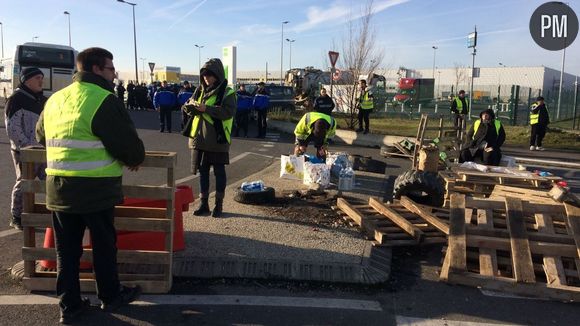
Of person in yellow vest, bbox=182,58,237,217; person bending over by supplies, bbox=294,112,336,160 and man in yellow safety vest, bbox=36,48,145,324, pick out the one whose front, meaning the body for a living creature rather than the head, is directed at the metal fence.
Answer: the man in yellow safety vest

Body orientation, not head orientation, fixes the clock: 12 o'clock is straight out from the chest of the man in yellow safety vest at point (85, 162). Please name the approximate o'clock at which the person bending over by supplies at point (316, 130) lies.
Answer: The person bending over by supplies is roughly at 12 o'clock from the man in yellow safety vest.

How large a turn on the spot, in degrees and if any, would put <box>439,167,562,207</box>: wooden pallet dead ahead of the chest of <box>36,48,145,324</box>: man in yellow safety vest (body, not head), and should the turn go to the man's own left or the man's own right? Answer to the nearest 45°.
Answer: approximately 45° to the man's own right

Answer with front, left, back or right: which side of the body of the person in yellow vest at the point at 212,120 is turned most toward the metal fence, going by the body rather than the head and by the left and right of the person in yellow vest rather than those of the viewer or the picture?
back

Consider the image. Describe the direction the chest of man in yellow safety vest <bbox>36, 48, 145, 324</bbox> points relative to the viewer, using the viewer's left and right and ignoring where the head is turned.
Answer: facing away from the viewer and to the right of the viewer

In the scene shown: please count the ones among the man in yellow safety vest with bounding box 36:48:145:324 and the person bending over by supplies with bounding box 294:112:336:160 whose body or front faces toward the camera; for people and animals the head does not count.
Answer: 1

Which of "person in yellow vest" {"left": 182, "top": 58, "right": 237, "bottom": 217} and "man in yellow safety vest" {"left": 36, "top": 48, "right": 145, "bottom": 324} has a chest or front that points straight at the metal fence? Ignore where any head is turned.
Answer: the man in yellow safety vest

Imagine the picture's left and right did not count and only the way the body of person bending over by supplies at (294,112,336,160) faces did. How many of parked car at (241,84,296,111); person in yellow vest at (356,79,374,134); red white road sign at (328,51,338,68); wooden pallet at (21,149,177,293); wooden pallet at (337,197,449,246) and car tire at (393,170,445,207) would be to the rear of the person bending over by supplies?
3

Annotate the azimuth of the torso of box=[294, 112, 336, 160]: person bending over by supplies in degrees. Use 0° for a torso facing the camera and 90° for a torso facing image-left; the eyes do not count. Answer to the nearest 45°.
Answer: approximately 0°

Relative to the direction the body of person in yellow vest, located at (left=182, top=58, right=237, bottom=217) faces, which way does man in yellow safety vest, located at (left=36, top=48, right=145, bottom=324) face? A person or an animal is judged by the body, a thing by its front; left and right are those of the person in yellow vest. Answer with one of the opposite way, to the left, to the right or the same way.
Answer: the opposite way

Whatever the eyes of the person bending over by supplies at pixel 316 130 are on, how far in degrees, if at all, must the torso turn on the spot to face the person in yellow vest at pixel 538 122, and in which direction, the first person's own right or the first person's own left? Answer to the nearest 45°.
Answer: approximately 135° to the first person's own left
